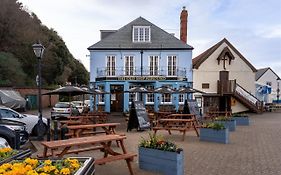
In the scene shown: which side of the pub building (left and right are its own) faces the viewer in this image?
front

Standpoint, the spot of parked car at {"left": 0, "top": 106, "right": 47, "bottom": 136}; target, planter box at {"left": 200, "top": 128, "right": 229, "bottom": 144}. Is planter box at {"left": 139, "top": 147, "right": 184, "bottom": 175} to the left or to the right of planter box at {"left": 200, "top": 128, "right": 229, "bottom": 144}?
right

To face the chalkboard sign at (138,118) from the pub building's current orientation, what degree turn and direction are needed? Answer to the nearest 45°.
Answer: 0° — it already faces it

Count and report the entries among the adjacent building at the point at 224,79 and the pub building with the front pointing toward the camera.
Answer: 2

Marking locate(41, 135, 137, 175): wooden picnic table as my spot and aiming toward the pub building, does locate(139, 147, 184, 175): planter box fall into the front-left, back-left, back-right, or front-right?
front-right

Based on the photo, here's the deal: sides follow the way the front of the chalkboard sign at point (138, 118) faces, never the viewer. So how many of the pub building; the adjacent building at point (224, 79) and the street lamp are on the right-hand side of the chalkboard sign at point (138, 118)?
1

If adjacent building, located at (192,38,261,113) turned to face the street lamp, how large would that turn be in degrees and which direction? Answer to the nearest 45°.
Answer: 0° — it already faces it

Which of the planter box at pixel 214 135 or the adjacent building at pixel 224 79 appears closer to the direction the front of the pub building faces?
the planter box

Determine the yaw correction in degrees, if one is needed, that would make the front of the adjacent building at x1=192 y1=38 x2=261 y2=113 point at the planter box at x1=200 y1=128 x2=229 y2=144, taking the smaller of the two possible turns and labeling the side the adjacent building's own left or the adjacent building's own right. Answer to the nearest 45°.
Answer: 0° — it already faces it

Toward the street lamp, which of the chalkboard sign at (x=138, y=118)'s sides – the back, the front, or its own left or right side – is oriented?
right

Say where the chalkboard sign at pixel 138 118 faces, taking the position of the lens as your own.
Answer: facing the viewer and to the right of the viewer

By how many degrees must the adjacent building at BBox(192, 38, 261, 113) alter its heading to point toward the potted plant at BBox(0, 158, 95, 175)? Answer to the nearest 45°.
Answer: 0° — it already faces it

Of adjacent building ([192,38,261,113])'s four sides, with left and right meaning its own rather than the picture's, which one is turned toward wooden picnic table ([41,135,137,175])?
front

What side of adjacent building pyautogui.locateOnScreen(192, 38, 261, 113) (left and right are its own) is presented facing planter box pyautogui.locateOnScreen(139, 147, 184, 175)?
front
